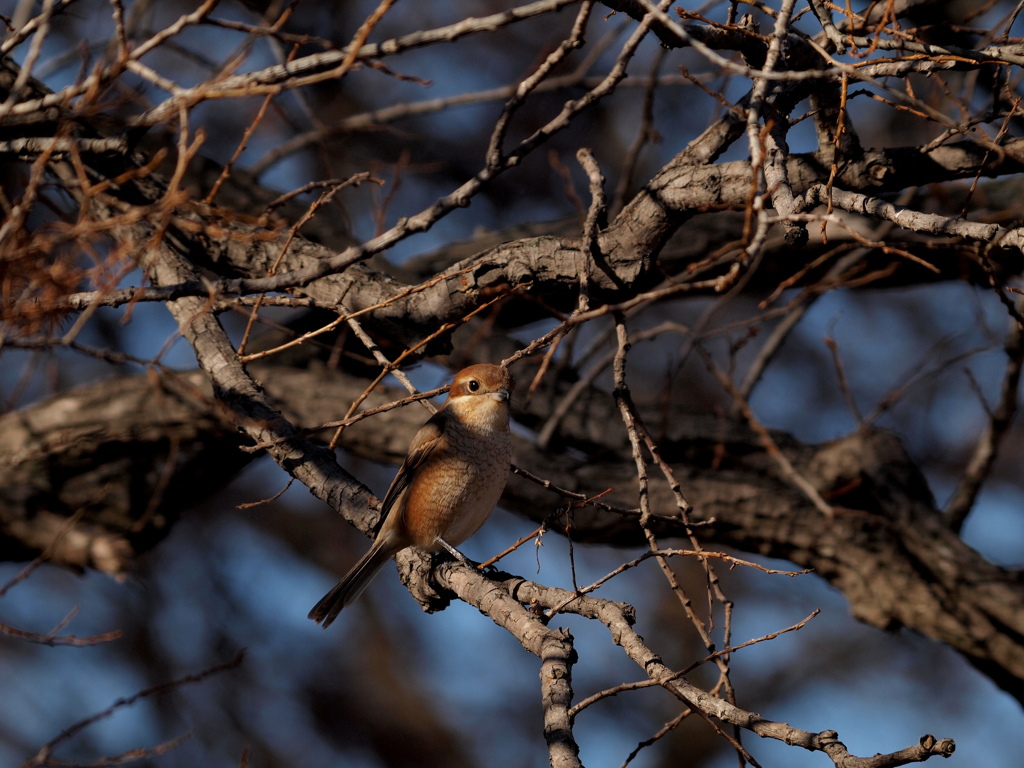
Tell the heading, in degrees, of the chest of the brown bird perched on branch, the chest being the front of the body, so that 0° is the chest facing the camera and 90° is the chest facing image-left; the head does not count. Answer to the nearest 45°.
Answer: approximately 315°
